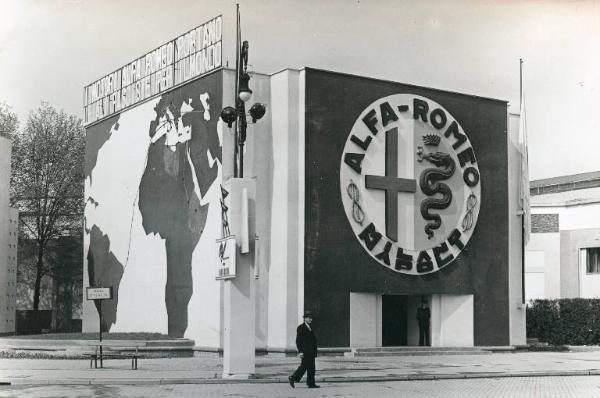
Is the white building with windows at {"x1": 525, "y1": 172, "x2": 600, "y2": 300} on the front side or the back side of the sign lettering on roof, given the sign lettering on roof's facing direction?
on the back side

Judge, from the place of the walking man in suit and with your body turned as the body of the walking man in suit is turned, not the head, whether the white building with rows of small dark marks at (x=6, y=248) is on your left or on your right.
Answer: on your left

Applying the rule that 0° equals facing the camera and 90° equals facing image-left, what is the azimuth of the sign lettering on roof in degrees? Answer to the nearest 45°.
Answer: approximately 45°

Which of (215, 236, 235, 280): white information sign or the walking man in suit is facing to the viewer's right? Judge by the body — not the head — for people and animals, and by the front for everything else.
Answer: the walking man in suit

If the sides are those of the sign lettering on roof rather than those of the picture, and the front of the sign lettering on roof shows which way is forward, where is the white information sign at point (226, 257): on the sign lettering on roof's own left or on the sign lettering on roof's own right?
on the sign lettering on roof's own left

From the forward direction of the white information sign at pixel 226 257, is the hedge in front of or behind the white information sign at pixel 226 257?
behind

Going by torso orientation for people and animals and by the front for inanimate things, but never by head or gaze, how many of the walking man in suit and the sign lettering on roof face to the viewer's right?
1

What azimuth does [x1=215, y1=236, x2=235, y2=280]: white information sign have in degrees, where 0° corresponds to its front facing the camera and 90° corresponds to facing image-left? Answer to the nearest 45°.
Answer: approximately 45°

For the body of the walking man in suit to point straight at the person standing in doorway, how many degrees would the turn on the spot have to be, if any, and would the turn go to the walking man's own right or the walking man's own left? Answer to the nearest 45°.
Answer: approximately 90° to the walking man's own left

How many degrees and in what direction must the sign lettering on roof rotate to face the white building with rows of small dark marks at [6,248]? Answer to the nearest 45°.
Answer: approximately 90° to its right
